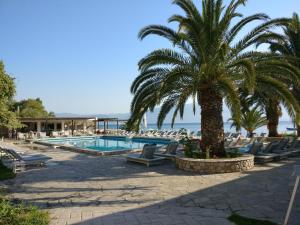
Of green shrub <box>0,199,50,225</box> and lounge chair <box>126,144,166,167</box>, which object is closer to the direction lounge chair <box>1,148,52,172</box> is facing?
the lounge chair

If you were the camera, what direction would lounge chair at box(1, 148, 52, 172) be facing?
facing to the right of the viewer

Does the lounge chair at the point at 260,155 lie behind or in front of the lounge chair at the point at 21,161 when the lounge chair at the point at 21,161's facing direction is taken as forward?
in front

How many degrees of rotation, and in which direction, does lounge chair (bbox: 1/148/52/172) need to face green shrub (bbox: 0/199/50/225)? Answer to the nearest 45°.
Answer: approximately 90° to its right

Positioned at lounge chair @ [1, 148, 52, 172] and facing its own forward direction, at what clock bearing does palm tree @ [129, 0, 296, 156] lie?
The palm tree is roughly at 1 o'clock from the lounge chair.

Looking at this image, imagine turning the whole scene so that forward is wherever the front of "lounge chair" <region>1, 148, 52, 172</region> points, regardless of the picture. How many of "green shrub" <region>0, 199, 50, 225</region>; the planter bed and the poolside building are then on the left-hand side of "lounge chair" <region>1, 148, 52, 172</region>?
1

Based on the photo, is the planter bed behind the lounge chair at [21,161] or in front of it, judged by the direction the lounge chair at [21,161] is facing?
in front

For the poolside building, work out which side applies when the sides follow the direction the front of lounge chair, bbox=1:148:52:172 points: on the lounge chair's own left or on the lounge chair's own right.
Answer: on the lounge chair's own left
